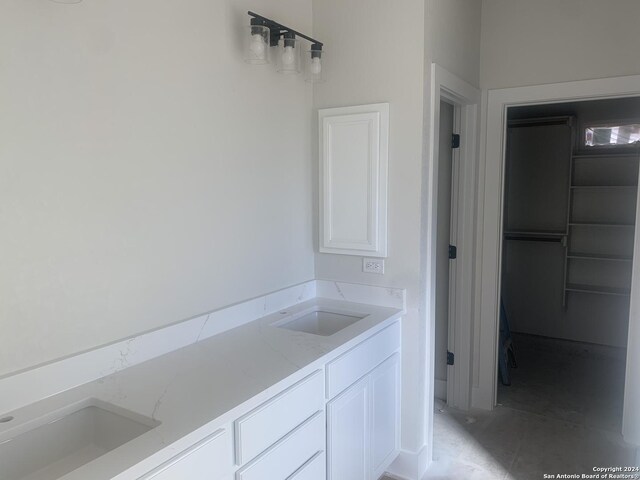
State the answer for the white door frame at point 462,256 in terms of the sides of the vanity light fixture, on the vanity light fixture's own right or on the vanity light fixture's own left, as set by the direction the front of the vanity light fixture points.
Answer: on the vanity light fixture's own left

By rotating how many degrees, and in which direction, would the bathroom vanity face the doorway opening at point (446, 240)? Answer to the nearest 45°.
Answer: approximately 90° to its left

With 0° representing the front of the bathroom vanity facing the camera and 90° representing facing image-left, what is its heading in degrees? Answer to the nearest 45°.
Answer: approximately 315°

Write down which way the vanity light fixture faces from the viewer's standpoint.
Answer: facing the viewer and to the right of the viewer

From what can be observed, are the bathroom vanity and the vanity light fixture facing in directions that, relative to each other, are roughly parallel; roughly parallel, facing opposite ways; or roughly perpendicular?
roughly parallel

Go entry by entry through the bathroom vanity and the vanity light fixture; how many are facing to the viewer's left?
0

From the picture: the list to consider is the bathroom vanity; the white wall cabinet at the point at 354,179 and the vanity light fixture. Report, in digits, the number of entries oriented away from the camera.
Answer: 0

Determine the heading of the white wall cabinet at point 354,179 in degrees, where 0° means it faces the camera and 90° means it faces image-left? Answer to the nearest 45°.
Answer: approximately 45°

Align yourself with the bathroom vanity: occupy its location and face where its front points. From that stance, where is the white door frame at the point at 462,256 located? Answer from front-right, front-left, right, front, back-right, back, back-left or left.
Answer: left

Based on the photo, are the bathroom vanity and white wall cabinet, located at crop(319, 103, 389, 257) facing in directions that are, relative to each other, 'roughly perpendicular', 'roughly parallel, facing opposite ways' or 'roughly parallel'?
roughly perpendicular
